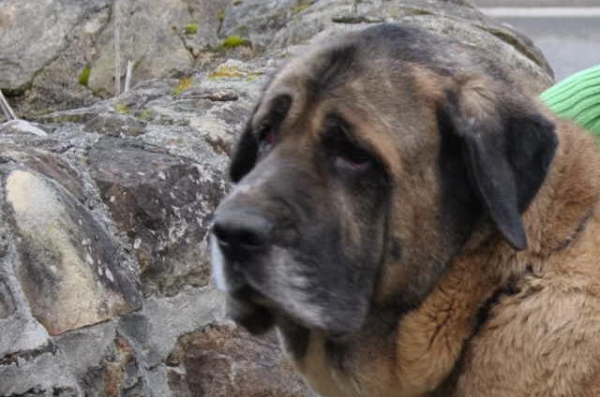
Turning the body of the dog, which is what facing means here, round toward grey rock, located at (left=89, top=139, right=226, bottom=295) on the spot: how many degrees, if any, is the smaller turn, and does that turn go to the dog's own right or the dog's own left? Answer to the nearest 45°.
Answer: approximately 90° to the dog's own right

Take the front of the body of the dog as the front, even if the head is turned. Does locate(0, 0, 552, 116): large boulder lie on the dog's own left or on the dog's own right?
on the dog's own right

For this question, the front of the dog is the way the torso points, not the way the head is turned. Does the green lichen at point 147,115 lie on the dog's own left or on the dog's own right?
on the dog's own right

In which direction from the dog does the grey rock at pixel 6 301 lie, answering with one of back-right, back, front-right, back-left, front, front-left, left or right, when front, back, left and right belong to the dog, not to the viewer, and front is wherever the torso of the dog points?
front-right

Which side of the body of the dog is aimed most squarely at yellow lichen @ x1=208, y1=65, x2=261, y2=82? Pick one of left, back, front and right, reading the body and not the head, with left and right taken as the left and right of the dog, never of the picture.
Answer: right

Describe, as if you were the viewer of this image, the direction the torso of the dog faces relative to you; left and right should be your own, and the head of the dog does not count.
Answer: facing the viewer and to the left of the viewer
